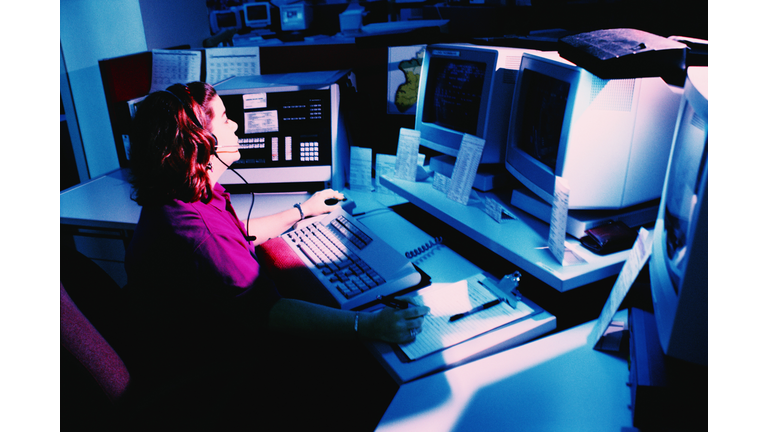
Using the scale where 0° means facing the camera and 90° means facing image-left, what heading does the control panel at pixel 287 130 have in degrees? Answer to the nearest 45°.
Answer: approximately 0°

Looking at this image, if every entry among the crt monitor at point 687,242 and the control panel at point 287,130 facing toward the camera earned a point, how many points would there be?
1

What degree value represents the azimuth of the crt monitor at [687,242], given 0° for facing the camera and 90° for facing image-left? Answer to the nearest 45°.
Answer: approximately 90°
